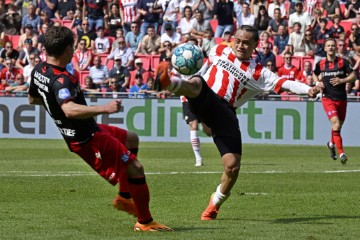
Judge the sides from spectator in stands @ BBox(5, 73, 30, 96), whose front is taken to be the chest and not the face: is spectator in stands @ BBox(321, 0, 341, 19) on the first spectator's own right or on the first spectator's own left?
on the first spectator's own left

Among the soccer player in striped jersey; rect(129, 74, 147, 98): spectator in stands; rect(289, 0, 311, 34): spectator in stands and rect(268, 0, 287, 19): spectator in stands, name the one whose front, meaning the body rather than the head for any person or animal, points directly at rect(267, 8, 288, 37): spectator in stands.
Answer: rect(268, 0, 287, 19): spectator in stands

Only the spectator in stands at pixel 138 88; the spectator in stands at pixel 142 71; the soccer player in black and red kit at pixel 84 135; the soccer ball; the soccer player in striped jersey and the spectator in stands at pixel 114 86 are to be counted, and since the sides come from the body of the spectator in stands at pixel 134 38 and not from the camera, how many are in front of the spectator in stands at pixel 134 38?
6

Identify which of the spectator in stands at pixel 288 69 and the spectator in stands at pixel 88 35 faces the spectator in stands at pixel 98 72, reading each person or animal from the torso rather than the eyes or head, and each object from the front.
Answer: the spectator in stands at pixel 88 35

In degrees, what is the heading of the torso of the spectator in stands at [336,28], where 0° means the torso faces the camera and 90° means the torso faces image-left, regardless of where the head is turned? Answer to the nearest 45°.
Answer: approximately 0°

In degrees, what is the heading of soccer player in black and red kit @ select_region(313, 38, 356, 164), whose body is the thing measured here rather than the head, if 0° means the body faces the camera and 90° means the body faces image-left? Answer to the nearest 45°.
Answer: approximately 0°

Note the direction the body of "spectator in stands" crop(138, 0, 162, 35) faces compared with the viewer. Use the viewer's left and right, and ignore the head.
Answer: facing the viewer

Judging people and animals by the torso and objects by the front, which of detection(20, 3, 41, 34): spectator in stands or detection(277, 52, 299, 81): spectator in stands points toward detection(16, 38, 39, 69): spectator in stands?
detection(20, 3, 41, 34): spectator in stands

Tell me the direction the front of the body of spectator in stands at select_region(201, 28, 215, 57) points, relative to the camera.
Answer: toward the camera

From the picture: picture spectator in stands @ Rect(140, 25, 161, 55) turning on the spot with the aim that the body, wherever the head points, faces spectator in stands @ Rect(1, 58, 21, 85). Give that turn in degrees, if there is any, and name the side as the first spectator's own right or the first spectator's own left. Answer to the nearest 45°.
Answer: approximately 90° to the first spectator's own right

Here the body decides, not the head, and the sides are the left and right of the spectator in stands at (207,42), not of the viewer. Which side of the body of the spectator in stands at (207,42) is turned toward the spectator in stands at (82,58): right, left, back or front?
right

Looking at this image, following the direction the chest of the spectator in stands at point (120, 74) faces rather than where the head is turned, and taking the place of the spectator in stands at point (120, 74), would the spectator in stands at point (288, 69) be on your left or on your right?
on your left

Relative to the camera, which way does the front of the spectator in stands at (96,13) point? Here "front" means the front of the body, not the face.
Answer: toward the camera

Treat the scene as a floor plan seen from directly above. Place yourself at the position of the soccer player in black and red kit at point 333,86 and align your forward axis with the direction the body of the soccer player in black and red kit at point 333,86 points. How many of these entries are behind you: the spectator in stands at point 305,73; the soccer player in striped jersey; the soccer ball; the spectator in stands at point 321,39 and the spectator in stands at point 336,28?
3

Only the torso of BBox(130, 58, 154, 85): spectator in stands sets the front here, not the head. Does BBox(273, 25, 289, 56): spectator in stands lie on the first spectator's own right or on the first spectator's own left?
on the first spectator's own left

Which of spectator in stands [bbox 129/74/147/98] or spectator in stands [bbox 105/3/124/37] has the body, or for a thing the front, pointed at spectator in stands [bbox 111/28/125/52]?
spectator in stands [bbox 105/3/124/37]

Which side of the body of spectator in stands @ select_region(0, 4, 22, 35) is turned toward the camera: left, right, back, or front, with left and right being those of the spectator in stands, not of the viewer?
front
